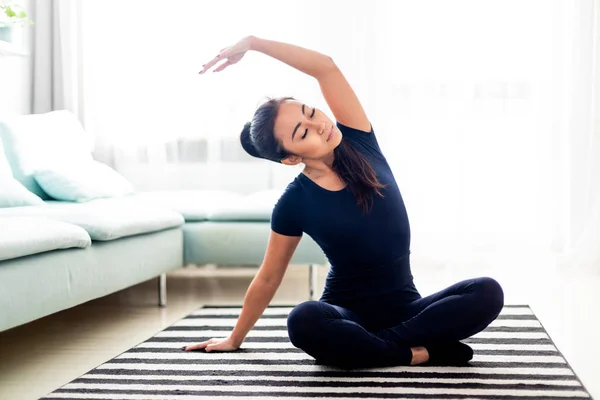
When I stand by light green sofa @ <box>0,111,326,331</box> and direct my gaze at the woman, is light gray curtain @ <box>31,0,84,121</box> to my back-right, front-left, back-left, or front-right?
back-left

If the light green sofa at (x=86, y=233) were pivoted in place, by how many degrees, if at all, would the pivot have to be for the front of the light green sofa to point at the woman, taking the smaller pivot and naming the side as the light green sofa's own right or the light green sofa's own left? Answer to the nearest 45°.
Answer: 0° — it already faces them

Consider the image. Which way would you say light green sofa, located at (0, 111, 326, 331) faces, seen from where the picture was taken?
facing the viewer and to the right of the viewer

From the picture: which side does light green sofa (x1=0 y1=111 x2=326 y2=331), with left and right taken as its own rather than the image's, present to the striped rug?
front

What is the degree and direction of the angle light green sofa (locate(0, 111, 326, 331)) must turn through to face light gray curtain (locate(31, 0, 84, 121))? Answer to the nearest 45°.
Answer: approximately 135° to its left

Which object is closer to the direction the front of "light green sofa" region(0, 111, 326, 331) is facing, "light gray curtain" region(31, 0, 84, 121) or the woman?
the woman

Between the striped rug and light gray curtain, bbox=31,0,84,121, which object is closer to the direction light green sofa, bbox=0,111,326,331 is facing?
the striped rug
